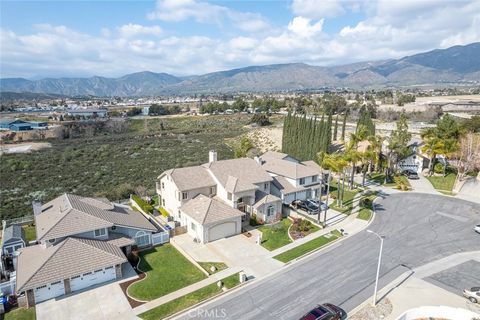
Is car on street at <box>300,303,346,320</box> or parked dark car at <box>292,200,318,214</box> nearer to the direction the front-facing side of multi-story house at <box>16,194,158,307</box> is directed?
the car on street

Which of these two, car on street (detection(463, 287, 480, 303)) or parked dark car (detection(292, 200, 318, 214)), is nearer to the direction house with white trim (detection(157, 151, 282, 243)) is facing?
the car on street

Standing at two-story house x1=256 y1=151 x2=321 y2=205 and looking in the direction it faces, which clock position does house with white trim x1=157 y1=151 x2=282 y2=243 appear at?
The house with white trim is roughly at 3 o'clock from the two-story house.

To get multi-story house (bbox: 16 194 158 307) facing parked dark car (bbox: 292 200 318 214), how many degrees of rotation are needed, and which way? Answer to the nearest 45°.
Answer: approximately 45° to its left

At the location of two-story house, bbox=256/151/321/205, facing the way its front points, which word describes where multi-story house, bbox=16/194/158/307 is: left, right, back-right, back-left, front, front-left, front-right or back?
right

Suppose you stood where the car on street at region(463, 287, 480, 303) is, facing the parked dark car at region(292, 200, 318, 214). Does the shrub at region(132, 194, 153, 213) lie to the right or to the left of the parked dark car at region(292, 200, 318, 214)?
left

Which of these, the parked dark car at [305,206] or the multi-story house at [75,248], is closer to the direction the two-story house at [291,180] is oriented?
the parked dark car

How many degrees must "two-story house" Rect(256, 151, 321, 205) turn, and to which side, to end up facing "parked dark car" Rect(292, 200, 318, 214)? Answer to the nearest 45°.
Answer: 0° — it already faces it

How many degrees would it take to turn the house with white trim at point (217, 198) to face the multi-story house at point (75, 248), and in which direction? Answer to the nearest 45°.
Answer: approximately 90° to its right

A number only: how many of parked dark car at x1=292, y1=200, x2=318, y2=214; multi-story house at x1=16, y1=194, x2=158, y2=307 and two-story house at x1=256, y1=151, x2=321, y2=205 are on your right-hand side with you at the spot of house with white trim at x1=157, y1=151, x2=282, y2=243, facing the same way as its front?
1

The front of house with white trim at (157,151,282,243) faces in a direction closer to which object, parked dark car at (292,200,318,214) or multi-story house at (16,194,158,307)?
the parked dark car

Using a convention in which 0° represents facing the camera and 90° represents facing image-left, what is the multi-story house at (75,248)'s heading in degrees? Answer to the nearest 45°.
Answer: approximately 315°
